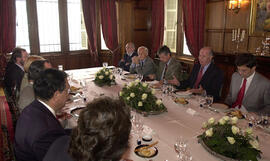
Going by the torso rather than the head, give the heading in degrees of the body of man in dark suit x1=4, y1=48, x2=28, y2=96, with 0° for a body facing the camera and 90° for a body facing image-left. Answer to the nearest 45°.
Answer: approximately 270°

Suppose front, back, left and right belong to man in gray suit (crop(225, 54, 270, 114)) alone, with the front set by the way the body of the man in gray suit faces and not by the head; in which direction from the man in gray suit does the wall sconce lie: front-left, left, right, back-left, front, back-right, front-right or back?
back-right

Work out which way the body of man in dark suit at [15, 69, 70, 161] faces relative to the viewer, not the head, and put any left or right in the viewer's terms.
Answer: facing away from the viewer and to the right of the viewer

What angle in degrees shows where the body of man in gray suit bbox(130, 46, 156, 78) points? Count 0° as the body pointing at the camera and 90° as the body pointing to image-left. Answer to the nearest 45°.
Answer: approximately 45°

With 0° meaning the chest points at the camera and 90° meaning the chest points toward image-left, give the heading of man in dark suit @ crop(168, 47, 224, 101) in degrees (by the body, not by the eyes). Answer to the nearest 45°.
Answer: approximately 45°

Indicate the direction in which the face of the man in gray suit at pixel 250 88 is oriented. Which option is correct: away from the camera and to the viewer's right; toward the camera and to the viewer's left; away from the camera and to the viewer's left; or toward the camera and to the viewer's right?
toward the camera and to the viewer's left

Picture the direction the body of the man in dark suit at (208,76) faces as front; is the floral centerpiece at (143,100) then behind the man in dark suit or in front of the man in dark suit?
in front

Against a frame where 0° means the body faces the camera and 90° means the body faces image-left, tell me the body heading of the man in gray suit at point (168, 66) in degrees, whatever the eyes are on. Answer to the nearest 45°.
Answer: approximately 45°
